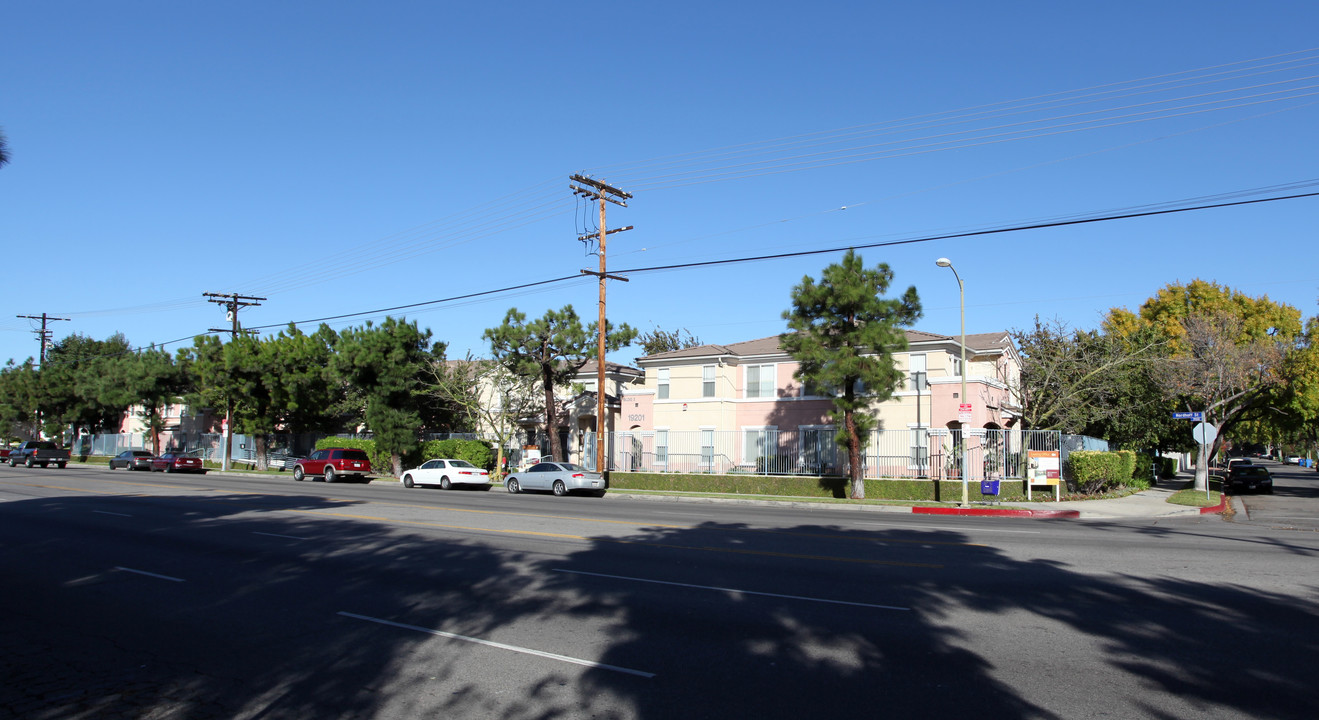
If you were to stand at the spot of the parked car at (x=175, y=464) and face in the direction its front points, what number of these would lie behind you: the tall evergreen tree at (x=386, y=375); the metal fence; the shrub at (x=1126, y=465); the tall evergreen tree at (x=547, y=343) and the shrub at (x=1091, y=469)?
5

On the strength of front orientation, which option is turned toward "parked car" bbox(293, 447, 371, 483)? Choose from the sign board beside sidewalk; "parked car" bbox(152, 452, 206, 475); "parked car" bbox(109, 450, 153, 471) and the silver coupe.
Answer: the silver coupe

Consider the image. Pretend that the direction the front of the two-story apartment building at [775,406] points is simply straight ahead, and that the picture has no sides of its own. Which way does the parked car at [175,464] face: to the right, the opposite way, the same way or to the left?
to the right

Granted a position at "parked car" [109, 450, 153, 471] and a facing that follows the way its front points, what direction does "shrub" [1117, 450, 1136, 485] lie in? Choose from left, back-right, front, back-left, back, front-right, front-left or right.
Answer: back

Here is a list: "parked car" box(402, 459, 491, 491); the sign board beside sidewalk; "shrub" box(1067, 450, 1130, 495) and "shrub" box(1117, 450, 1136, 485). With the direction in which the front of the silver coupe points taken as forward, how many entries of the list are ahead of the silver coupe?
1

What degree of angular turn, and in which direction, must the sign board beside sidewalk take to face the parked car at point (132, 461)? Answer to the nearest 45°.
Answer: approximately 90° to its right

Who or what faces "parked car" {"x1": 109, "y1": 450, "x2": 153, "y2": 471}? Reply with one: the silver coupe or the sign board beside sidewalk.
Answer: the silver coupe

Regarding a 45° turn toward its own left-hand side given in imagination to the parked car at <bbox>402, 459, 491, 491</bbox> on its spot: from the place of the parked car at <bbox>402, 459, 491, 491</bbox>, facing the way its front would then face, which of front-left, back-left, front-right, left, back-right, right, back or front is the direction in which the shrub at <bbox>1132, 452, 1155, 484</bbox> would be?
back

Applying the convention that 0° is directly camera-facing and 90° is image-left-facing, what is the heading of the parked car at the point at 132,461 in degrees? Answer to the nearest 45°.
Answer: approximately 135°

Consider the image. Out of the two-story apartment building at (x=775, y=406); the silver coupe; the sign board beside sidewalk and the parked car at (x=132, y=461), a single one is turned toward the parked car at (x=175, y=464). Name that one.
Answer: the silver coupe
